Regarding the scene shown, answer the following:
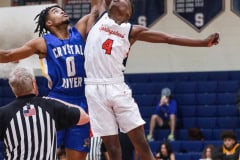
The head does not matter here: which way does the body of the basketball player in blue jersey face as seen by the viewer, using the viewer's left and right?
facing the viewer and to the right of the viewer

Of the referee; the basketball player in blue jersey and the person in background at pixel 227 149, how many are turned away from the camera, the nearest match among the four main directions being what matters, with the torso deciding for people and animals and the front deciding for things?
1

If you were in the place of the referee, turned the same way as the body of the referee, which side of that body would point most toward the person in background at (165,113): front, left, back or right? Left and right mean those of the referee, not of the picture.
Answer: front

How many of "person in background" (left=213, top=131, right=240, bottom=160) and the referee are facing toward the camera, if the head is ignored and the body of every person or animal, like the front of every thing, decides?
1

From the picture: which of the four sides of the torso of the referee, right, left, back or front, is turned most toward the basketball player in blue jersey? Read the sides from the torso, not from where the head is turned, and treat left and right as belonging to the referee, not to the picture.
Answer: front

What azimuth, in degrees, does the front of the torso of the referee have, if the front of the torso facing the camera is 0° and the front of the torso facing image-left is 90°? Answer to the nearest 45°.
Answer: approximately 180°

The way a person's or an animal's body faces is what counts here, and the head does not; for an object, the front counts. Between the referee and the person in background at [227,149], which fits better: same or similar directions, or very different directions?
very different directions
